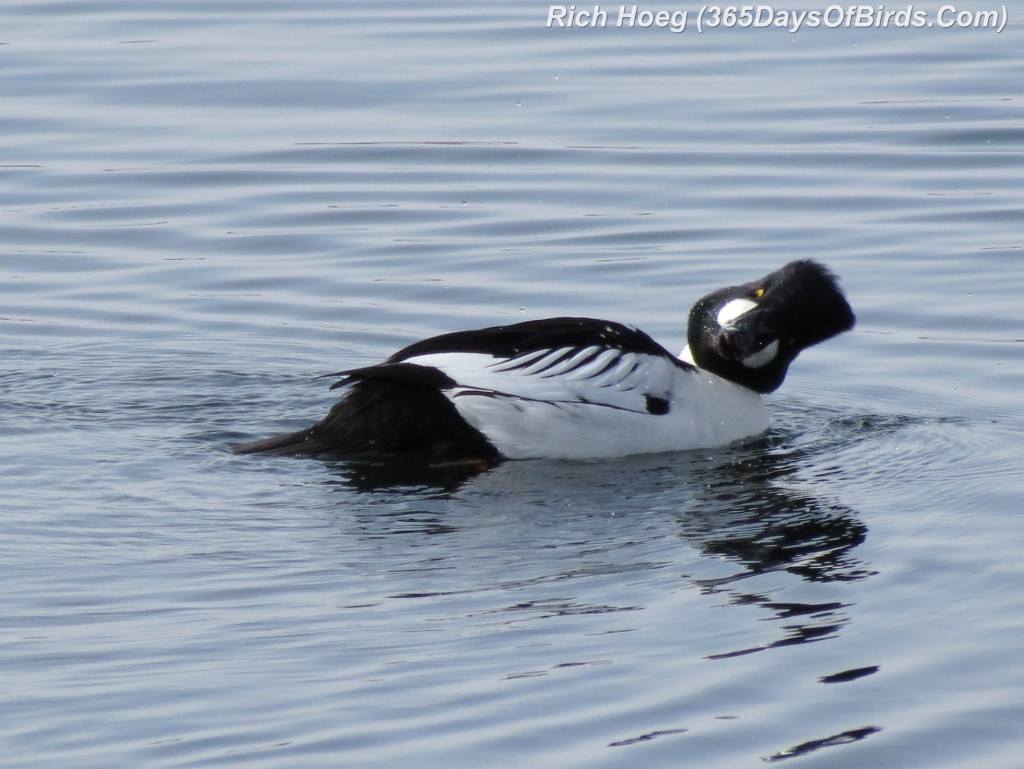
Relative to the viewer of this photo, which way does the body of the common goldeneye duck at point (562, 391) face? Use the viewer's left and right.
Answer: facing to the right of the viewer
